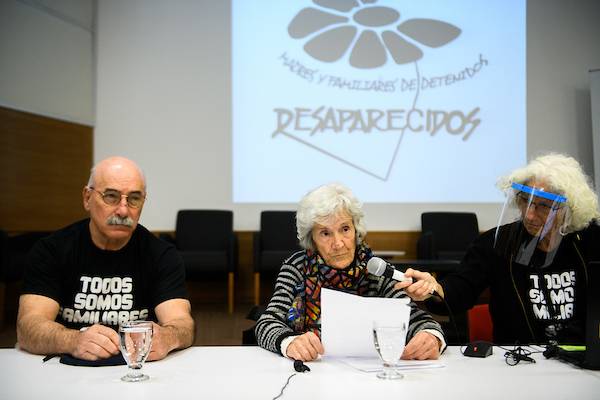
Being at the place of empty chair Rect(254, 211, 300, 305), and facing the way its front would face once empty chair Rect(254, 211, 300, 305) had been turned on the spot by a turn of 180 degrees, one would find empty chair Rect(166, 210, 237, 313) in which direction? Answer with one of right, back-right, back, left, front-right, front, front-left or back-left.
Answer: left

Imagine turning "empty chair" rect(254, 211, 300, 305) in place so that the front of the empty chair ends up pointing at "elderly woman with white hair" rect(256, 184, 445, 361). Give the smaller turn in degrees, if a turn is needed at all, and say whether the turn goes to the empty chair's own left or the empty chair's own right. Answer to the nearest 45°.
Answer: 0° — it already faces them

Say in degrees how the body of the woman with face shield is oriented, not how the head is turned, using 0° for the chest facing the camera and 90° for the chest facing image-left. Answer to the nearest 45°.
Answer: approximately 45°

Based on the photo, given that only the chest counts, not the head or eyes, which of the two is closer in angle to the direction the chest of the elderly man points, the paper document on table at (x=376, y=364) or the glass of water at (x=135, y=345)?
the glass of water

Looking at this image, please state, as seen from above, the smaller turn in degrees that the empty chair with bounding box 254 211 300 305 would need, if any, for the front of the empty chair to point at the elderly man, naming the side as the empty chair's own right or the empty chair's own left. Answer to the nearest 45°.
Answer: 0° — it already faces them

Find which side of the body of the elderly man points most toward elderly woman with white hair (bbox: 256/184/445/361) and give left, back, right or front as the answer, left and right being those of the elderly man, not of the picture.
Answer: left

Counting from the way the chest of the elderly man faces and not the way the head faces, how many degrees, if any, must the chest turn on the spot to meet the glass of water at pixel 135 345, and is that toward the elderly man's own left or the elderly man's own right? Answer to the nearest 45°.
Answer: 0° — they already face it

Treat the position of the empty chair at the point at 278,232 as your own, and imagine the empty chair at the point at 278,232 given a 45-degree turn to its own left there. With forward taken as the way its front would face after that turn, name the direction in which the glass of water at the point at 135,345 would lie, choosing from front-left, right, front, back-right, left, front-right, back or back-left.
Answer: front-right

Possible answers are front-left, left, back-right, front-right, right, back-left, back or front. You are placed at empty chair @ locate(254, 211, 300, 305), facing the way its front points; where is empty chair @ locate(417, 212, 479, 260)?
left

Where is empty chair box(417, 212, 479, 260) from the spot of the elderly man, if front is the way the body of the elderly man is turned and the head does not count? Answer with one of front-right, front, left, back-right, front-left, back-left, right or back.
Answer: back-left

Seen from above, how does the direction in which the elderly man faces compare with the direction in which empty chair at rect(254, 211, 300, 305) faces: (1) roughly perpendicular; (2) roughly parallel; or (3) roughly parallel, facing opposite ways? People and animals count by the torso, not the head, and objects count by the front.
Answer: roughly parallel

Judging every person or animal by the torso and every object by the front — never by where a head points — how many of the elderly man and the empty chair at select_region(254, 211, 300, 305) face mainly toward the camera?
2

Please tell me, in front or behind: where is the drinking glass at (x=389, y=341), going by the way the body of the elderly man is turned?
in front

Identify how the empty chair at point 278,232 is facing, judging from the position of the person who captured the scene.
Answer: facing the viewer

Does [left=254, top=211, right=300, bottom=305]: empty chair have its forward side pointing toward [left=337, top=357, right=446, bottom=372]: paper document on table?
yes

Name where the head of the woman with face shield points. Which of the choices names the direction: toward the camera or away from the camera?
toward the camera

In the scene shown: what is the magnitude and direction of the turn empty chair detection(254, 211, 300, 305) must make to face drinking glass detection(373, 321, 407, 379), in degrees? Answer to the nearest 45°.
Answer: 0° — it already faces it

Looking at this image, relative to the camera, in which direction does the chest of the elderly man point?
toward the camera
